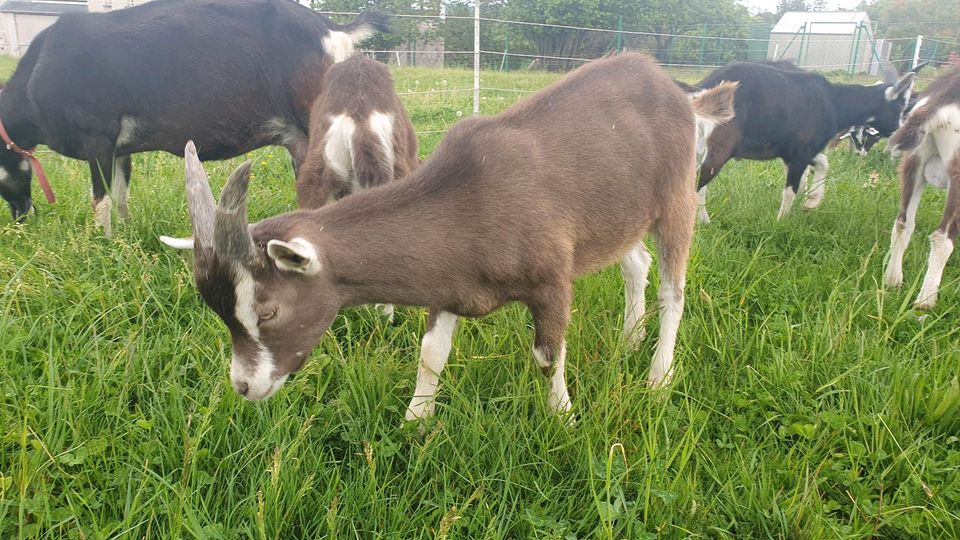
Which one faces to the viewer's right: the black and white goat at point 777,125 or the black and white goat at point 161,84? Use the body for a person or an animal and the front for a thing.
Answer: the black and white goat at point 777,125

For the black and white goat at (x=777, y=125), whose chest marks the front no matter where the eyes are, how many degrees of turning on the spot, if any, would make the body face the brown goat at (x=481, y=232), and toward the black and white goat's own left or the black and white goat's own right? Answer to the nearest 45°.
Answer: approximately 90° to the black and white goat's own right

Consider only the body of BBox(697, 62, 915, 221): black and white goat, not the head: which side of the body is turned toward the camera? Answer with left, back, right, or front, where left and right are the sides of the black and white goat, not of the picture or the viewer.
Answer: right

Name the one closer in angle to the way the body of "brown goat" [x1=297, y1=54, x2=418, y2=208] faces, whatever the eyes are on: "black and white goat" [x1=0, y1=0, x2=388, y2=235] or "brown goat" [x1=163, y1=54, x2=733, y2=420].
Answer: the black and white goat

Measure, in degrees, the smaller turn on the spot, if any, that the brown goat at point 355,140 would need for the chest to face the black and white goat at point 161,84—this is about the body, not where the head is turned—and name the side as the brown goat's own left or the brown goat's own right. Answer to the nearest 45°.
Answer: approximately 45° to the brown goat's own left

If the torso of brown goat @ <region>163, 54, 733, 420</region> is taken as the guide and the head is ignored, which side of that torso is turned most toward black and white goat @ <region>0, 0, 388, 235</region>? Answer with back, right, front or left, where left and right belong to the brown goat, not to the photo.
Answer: right

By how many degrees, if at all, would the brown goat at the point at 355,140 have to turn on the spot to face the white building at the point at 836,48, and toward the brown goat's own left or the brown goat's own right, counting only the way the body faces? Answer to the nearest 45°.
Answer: approximately 45° to the brown goat's own right

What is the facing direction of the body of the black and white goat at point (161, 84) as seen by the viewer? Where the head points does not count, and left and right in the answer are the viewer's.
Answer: facing to the left of the viewer

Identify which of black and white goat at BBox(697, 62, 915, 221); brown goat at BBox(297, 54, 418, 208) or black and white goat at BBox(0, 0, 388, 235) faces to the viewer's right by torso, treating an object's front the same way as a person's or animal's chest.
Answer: black and white goat at BBox(697, 62, 915, 221)

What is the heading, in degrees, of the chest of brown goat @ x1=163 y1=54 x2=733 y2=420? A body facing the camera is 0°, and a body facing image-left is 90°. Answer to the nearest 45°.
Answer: approximately 45°

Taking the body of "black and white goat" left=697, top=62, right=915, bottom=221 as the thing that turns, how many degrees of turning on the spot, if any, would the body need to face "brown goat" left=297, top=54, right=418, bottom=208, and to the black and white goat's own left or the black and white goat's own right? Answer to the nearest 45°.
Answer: approximately 135° to the black and white goat's own right

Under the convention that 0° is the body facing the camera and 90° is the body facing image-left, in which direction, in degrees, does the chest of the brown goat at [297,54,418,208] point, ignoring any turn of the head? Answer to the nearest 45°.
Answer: approximately 180°
